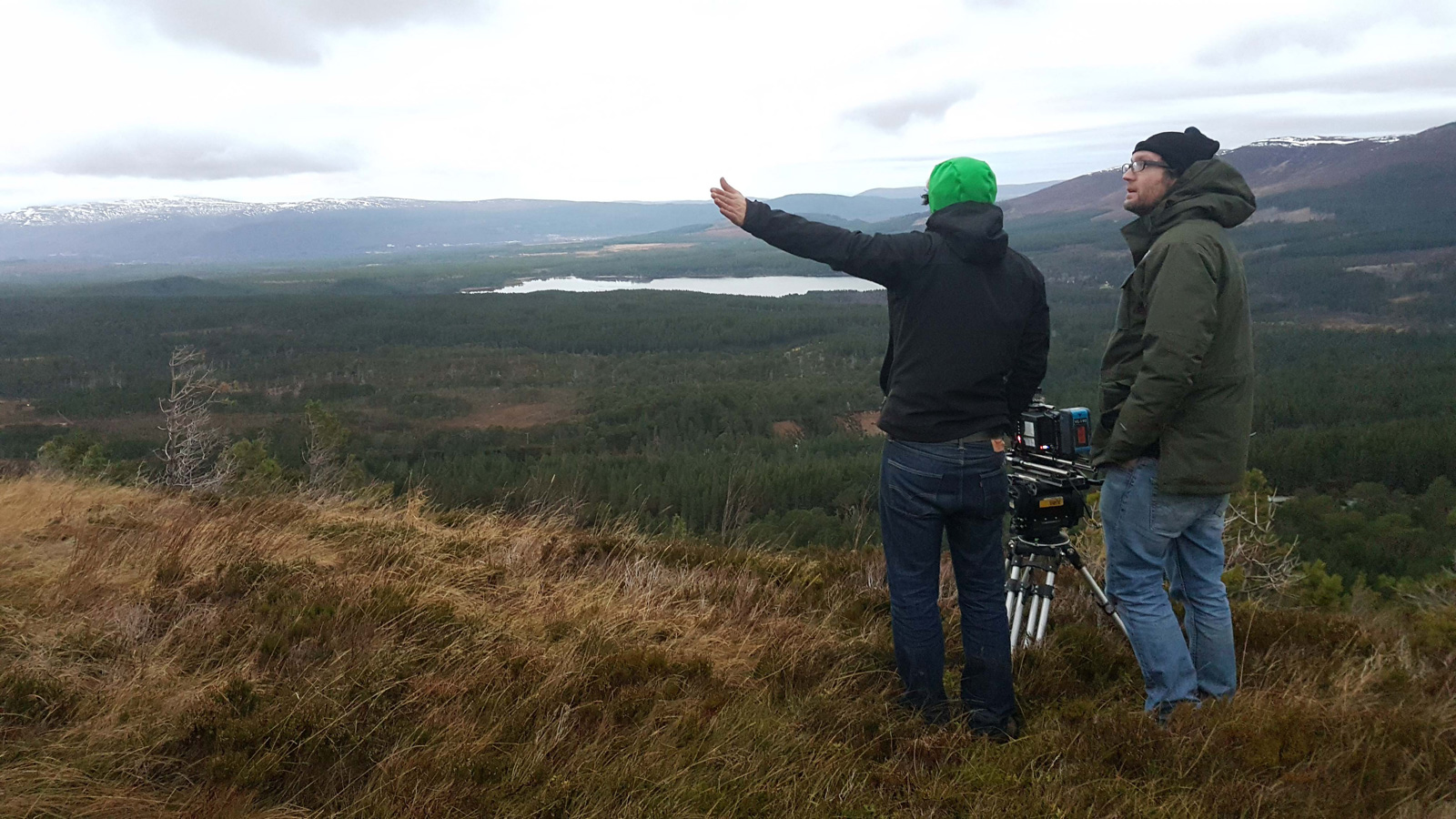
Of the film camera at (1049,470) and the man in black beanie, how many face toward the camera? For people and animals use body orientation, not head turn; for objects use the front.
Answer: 0

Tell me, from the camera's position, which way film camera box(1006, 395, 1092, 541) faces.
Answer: facing away from the viewer and to the left of the viewer

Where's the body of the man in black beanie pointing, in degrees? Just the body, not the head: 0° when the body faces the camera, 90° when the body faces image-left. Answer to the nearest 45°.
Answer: approximately 90°

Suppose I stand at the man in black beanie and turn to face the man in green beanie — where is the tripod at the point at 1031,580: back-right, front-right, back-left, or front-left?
front-right
